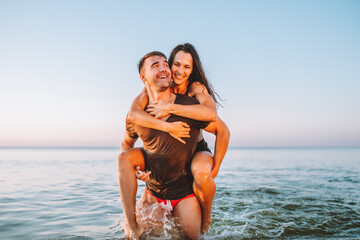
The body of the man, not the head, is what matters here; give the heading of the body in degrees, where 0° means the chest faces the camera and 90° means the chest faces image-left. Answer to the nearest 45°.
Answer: approximately 0°
